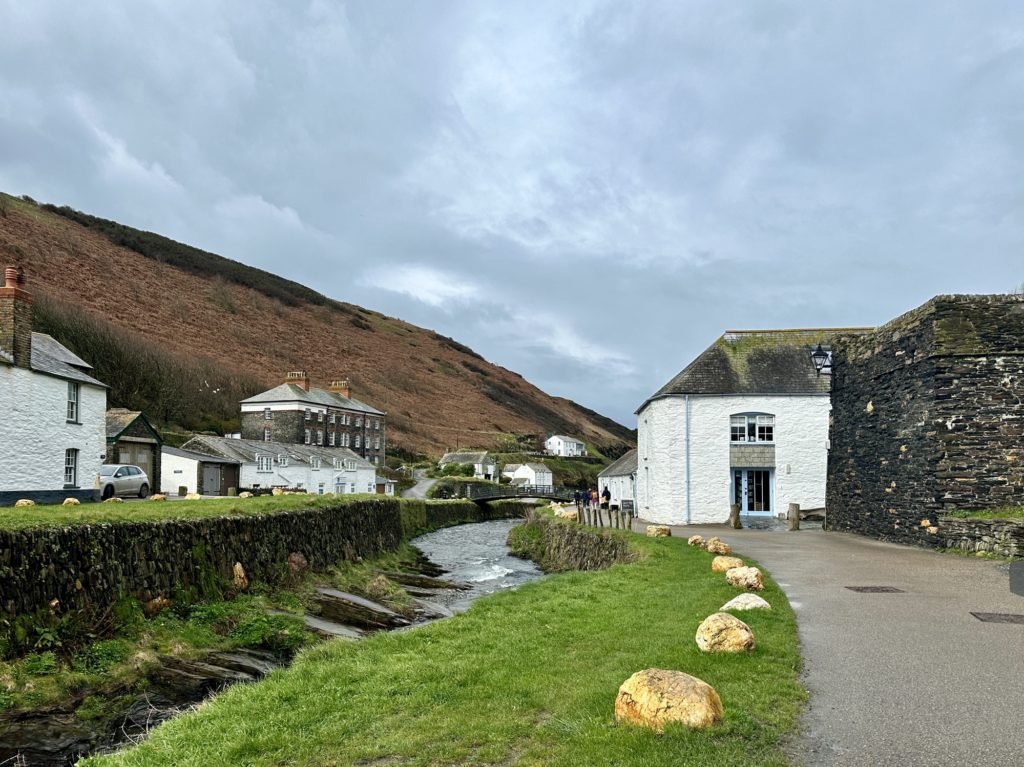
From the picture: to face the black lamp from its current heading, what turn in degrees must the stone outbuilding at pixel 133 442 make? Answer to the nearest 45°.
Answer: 0° — it already faces it

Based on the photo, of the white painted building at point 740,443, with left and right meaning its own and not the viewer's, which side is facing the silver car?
right

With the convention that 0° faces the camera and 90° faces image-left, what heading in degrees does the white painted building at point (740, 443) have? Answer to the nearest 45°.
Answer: approximately 0°

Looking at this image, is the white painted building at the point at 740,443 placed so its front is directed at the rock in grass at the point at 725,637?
yes

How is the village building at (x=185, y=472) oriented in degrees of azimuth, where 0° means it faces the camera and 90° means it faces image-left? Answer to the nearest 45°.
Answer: approximately 315°
